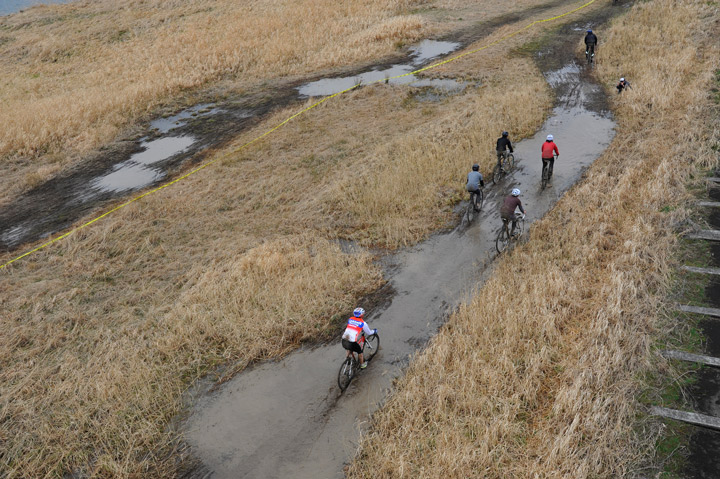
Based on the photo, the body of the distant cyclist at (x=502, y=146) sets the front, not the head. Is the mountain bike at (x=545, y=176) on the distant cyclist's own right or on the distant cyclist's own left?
on the distant cyclist's own right

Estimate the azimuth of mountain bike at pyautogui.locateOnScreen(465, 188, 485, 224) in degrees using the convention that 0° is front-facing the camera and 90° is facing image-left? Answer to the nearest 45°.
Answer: approximately 225°

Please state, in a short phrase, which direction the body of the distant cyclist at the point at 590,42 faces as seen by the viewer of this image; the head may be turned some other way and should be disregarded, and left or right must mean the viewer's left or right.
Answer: facing away from the viewer

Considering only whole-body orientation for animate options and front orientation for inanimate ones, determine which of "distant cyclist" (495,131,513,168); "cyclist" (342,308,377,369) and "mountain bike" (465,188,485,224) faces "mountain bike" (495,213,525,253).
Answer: the cyclist

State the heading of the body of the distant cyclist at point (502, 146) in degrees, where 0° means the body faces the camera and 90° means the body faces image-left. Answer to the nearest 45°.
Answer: approximately 225°

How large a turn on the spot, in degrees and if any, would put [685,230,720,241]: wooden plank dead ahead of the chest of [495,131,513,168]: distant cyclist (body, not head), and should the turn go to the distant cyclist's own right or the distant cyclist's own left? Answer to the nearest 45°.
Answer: approximately 90° to the distant cyclist's own right

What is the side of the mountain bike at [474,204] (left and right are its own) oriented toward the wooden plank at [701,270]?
right

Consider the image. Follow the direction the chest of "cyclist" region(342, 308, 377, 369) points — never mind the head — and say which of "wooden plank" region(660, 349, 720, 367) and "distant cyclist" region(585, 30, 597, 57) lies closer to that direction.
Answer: the distant cyclist
